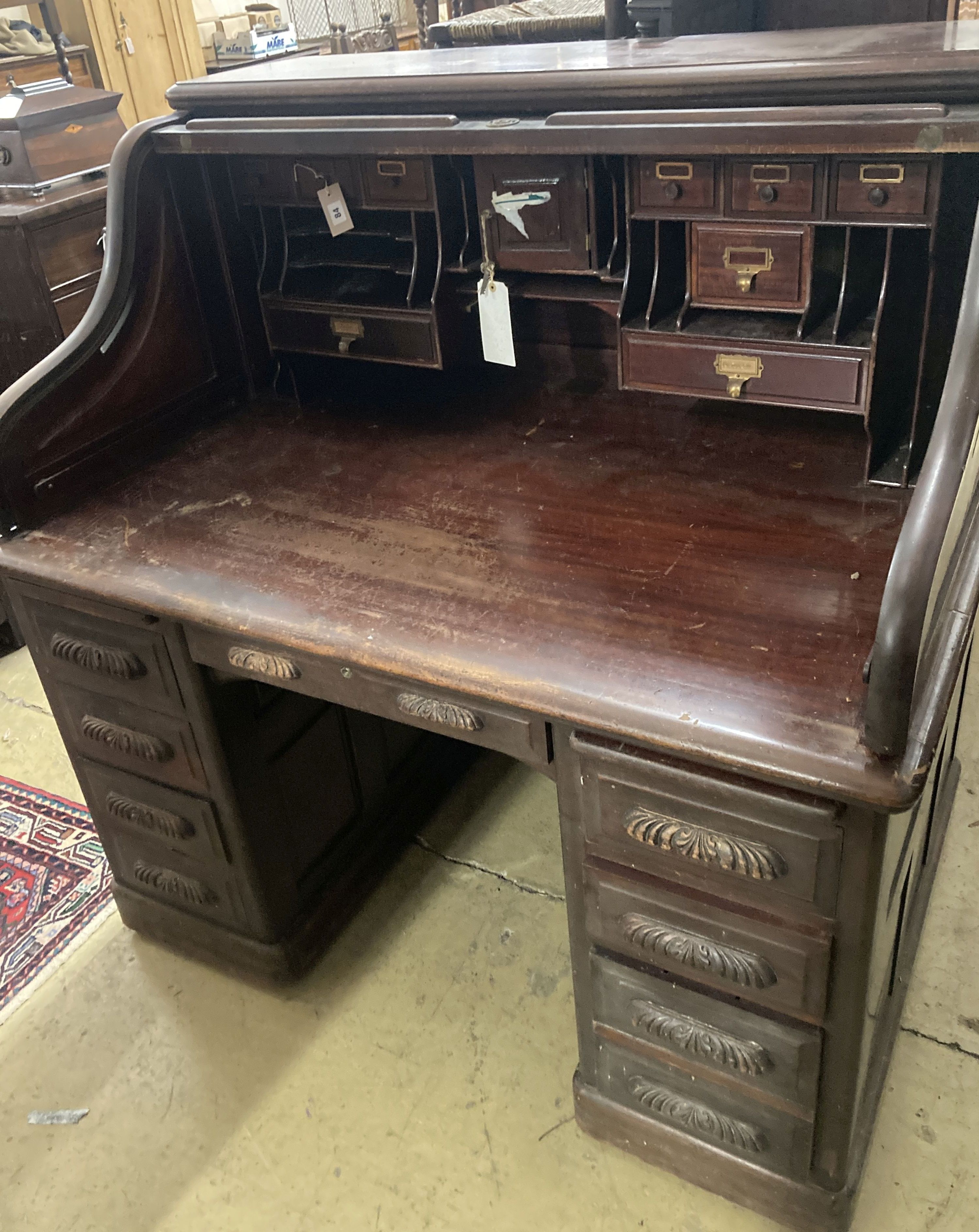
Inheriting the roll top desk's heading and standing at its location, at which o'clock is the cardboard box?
The cardboard box is roughly at 4 o'clock from the roll top desk.

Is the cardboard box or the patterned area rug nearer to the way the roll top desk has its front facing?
the patterned area rug

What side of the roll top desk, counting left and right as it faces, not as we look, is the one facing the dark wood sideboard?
right

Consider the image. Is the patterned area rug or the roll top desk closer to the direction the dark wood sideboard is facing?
the roll top desk

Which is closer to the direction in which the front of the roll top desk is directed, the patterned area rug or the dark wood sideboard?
the patterned area rug

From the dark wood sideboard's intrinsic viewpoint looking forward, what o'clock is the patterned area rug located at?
The patterned area rug is roughly at 2 o'clock from the dark wood sideboard.

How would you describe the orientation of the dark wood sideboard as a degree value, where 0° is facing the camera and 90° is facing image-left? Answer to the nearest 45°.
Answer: approximately 315°

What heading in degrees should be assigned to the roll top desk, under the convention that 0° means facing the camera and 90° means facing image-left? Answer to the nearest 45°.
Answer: approximately 45°

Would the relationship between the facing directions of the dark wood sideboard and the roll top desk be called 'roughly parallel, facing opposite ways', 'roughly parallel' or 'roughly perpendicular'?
roughly perpendicular

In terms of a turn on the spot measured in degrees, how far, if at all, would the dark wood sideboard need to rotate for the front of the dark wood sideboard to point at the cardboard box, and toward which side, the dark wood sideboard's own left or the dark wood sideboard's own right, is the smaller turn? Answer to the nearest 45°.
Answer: approximately 135° to the dark wood sideboard's own left
